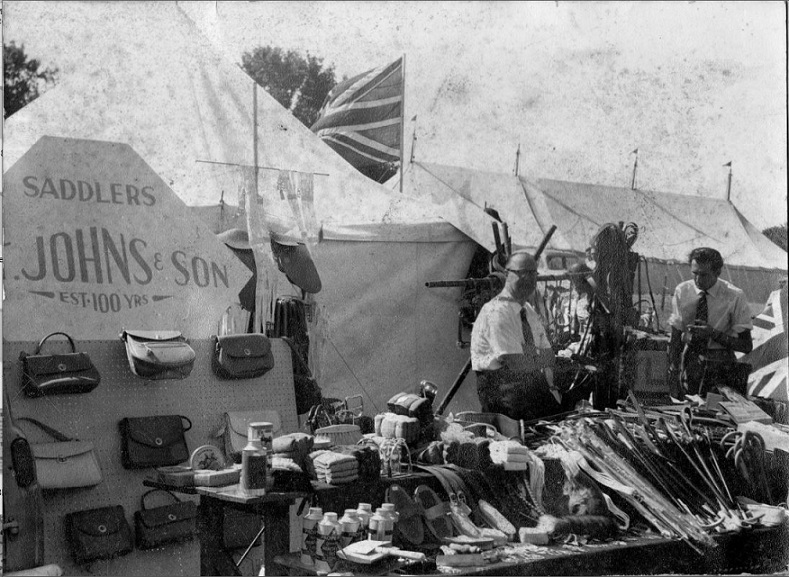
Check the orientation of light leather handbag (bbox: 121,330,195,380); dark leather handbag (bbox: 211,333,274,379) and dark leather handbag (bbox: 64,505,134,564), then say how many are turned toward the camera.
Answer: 3

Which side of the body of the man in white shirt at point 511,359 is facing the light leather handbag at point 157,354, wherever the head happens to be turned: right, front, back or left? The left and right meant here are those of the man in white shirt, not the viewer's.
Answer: right

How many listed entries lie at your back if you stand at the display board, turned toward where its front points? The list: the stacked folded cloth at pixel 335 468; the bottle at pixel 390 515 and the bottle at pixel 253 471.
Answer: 0

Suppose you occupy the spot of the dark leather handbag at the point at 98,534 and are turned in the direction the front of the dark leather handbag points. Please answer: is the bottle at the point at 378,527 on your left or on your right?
on your left

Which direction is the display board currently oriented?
toward the camera

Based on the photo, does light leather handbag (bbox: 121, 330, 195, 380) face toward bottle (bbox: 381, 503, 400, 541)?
no

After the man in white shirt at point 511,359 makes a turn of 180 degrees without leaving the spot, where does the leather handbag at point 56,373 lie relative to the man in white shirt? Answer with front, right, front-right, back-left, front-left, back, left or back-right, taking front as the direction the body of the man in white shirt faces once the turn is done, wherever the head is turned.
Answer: left

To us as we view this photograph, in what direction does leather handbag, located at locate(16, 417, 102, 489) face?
facing the viewer

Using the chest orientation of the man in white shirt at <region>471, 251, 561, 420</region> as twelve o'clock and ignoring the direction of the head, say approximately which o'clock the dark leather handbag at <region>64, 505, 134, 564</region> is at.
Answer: The dark leather handbag is roughly at 3 o'clock from the man in white shirt.

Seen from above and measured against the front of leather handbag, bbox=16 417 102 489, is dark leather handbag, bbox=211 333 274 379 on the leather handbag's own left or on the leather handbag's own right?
on the leather handbag's own left

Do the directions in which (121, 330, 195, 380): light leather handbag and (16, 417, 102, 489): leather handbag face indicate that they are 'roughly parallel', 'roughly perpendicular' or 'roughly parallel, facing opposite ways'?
roughly parallel

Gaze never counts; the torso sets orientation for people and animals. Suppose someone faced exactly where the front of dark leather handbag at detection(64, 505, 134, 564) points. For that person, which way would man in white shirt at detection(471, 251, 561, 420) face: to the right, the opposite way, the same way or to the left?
the same way

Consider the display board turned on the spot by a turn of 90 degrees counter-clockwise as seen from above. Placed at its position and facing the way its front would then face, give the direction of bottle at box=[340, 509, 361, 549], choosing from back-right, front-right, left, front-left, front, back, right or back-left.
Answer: front-right

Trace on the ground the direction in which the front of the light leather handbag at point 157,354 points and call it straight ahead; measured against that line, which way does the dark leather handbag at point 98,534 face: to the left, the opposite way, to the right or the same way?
the same way

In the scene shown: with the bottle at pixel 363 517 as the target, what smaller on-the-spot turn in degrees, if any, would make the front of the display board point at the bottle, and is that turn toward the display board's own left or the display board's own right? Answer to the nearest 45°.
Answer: approximately 45° to the display board's own left

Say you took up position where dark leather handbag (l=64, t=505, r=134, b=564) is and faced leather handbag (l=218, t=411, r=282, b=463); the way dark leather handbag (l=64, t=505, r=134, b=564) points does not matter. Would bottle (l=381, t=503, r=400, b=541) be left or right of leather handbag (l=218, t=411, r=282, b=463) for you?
right
